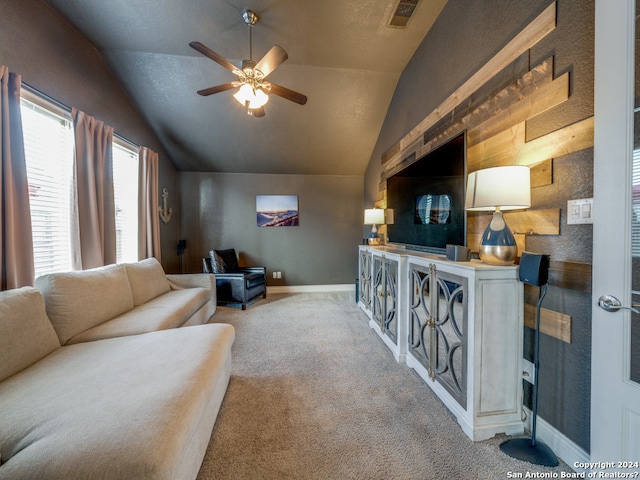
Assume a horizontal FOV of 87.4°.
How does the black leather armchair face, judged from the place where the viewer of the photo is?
facing the viewer and to the right of the viewer

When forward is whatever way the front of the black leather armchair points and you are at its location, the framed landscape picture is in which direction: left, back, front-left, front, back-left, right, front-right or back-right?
left

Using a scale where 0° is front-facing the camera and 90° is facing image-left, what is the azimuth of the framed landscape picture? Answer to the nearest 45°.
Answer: approximately 0°

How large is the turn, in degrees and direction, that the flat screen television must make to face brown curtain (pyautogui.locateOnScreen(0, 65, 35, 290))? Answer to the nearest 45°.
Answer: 0° — it already faces it

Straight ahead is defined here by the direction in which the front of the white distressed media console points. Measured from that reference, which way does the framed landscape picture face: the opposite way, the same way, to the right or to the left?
to the left

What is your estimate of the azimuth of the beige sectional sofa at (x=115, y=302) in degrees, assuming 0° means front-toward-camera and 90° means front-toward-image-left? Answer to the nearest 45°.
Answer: approximately 315°

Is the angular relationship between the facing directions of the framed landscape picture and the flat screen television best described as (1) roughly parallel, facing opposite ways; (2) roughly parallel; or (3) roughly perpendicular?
roughly perpendicular

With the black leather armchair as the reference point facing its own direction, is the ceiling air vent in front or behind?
in front

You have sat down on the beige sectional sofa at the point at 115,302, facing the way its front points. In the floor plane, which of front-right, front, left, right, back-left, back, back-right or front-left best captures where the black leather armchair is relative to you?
left

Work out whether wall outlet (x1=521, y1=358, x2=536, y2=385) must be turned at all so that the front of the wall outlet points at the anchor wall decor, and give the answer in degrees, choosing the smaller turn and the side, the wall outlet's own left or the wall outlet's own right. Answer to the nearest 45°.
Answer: approximately 45° to the wall outlet's own right

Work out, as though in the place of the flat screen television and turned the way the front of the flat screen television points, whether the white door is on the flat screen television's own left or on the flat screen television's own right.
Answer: on the flat screen television's own left

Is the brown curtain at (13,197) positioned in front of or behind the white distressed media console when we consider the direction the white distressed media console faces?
in front

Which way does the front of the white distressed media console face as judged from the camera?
facing the viewer and to the left of the viewer
